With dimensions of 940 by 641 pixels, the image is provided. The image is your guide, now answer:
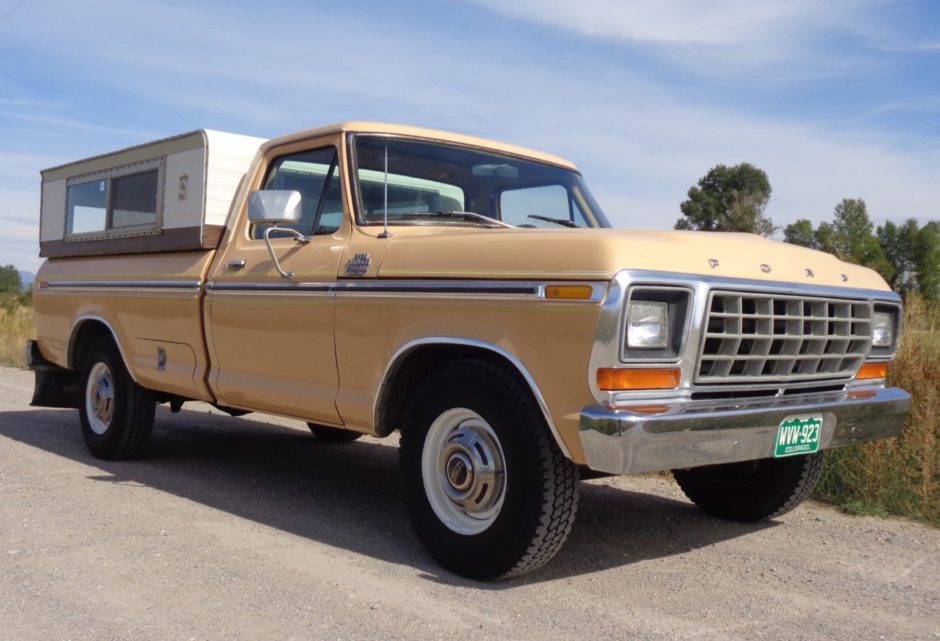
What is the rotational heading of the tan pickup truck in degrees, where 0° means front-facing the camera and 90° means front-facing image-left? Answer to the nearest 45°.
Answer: approximately 315°

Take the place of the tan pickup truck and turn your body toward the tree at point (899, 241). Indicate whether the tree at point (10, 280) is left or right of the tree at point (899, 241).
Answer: left

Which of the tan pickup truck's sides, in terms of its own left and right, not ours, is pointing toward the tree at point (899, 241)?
left

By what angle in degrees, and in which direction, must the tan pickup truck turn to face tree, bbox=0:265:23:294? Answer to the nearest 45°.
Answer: approximately 180°

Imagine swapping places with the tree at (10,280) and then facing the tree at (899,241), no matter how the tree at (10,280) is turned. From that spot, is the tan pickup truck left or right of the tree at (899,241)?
right
